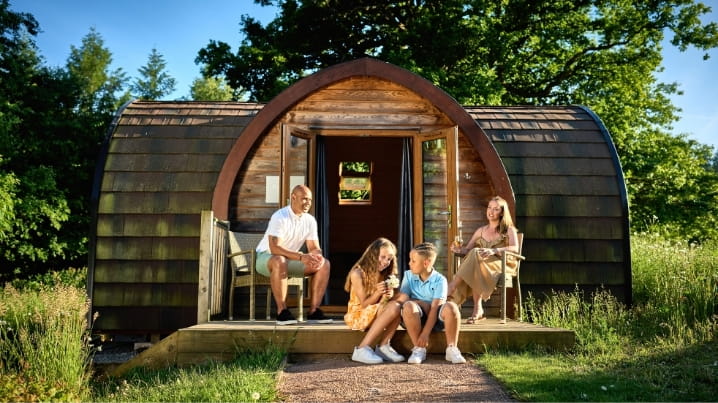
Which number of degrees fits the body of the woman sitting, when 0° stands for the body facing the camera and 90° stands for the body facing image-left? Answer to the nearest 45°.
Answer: approximately 45°

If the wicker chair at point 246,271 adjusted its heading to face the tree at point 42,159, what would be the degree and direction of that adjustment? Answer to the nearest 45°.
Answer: approximately 180°

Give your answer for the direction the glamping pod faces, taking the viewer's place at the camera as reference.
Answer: facing the viewer

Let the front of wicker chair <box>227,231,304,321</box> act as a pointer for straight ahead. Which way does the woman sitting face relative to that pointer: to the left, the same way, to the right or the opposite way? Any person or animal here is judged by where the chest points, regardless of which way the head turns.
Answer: to the right

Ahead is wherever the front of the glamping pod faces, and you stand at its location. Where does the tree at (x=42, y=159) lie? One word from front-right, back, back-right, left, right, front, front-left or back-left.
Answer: back-right

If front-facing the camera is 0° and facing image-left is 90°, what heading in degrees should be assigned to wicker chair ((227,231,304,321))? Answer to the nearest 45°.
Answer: approximately 315°

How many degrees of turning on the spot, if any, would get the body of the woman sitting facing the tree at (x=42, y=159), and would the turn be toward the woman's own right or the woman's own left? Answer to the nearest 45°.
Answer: approximately 90° to the woman's own right

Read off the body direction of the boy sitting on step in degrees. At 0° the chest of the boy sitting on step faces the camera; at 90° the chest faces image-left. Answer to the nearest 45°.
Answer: approximately 0°

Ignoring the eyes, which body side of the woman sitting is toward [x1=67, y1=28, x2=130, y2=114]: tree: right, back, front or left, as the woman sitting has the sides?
right

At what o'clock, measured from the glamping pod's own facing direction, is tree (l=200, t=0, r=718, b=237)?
The tree is roughly at 7 o'clock from the glamping pod.

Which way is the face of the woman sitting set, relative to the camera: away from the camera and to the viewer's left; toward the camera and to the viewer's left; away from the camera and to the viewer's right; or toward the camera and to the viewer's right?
toward the camera and to the viewer's left

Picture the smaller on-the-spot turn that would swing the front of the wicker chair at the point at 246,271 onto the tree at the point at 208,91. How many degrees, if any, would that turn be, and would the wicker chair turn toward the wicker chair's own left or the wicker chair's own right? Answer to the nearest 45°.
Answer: approximately 135° to the wicker chair's own left
